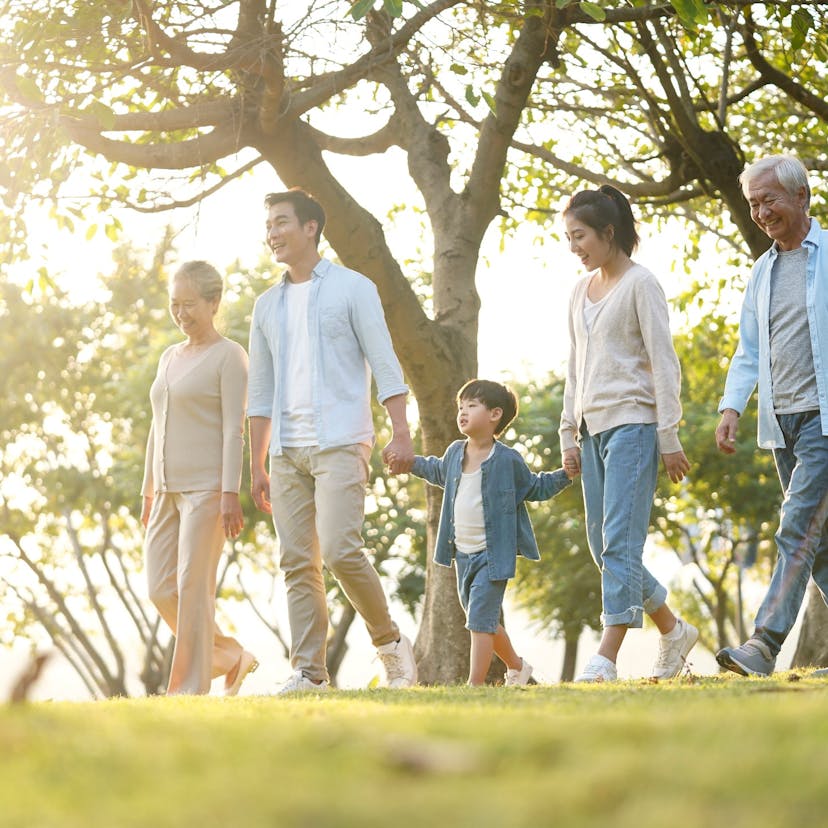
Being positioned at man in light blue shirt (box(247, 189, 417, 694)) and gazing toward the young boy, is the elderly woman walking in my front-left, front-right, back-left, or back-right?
back-left

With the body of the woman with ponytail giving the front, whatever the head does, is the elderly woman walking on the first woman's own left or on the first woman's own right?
on the first woman's own right

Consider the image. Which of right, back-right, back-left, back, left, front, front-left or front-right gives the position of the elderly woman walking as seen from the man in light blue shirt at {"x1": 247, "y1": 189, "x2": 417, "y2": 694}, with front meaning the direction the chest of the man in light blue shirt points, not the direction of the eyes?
right

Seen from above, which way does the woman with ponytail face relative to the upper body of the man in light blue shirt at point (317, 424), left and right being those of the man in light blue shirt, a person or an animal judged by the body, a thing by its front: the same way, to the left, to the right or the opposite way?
the same way

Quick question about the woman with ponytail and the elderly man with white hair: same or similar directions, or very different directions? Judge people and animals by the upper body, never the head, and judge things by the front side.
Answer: same or similar directions

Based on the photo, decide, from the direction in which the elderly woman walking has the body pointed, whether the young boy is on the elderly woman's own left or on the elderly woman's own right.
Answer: on the elderly woman's own left

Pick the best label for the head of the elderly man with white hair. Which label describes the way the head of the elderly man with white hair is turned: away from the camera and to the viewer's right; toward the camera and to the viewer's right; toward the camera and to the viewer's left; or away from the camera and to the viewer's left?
toward the camera and to the viewer's left

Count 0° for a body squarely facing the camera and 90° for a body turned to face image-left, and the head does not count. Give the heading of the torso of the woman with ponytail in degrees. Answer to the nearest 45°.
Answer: approximately 45°

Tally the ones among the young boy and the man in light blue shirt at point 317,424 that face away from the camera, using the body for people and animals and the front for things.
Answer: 0

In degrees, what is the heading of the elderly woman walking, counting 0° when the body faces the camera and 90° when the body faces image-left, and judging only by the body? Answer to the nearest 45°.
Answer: approximately 45°

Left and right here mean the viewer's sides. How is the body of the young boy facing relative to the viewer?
facing the viewer and to the left of the viewer

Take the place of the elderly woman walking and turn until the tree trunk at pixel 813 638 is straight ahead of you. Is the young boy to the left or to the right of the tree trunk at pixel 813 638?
right

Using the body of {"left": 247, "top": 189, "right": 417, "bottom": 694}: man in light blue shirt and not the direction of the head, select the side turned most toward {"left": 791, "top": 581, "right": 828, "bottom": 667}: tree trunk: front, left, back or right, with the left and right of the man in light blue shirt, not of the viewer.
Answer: back
